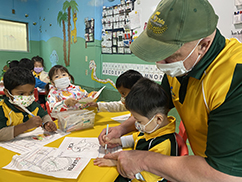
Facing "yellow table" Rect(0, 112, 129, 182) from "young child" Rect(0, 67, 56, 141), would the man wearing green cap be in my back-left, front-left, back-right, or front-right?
front-left

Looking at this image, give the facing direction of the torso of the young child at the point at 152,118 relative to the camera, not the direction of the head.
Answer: to the viewer's left

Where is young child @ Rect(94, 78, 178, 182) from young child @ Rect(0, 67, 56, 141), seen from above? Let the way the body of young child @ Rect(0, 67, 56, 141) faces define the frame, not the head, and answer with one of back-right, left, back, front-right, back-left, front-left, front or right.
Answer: front

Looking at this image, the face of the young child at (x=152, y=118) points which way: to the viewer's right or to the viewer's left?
to the viewer's left

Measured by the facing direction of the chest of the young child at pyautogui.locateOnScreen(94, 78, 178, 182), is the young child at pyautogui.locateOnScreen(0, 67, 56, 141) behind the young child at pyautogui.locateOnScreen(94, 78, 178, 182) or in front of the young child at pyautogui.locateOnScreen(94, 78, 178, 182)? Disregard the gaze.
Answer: in front

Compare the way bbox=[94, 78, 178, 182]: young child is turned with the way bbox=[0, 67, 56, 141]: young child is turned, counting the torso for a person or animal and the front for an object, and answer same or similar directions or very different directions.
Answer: very different directions

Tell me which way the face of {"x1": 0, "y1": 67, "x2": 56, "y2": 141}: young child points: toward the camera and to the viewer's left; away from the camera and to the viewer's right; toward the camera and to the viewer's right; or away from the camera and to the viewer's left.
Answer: toward the camera and to the viewer's right

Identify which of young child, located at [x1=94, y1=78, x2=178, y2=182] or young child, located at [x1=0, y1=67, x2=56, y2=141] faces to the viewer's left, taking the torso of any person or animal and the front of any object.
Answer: young child, located at [x1=94, y1=78, x2=178, y2=182]

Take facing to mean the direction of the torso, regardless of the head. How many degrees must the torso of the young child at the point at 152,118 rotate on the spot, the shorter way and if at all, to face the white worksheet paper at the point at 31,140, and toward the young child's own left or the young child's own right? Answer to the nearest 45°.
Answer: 0° — they already face it
